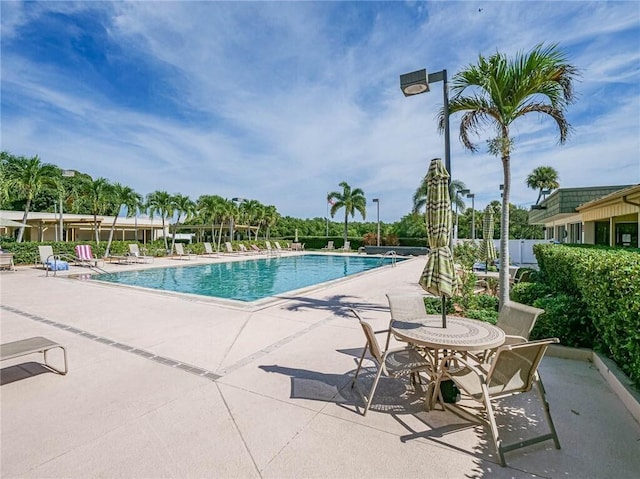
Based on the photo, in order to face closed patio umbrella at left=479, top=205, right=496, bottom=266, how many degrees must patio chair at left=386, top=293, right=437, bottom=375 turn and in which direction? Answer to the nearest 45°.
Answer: approximately 135° to its left

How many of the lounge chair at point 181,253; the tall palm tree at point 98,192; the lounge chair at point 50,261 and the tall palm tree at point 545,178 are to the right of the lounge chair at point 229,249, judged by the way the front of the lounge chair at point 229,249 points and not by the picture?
3

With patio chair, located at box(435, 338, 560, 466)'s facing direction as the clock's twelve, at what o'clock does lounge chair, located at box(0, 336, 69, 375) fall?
The lounge chair is roughly at 10 o'clock from the patio chair.

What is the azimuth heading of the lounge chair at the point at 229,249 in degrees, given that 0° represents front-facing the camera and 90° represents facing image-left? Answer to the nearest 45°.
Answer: approximately 315°

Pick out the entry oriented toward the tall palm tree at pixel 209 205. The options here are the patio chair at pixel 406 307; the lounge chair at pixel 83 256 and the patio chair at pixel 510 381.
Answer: the patio chair at pixel 510 381

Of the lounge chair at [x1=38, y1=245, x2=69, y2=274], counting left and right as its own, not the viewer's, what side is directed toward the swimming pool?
front

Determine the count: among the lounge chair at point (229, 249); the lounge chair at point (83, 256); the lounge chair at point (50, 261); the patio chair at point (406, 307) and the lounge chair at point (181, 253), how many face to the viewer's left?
0

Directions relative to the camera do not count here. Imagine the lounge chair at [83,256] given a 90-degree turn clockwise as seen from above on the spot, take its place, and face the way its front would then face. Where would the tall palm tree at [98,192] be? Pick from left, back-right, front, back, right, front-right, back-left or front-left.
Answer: back-right

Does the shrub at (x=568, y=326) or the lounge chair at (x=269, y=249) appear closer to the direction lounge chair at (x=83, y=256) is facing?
the shrub

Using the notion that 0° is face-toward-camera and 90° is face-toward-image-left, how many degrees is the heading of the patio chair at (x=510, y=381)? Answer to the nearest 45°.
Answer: approximately 135°

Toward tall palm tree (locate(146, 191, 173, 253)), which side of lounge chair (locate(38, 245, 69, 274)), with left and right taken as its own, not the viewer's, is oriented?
left

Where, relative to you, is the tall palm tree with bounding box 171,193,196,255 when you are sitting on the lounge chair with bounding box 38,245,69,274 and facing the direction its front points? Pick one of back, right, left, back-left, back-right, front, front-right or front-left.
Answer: left

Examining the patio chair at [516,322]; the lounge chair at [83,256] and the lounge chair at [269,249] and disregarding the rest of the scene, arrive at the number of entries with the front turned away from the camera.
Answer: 0

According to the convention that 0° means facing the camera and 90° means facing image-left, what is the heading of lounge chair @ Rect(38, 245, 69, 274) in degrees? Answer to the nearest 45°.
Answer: approximately 315°

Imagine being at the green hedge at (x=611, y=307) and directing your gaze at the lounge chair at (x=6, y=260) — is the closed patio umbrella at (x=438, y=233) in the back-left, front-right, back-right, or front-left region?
front-left

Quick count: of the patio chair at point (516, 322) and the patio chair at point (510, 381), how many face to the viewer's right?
0

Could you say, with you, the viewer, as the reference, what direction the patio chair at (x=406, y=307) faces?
facing the viewer and to the right of the viewer

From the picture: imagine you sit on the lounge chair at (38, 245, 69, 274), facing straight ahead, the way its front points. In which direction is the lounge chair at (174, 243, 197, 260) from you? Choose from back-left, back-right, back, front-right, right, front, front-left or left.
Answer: left

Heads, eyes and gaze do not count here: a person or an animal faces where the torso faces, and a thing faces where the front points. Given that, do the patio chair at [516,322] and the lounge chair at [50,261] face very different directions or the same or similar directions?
very different directions

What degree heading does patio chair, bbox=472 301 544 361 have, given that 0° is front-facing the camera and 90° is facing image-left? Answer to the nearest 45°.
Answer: approximately 45°

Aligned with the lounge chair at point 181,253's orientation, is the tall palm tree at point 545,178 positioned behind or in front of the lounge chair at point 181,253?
in front

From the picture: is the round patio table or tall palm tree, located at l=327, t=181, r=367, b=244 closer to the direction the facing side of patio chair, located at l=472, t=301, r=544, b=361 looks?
the round patio table
